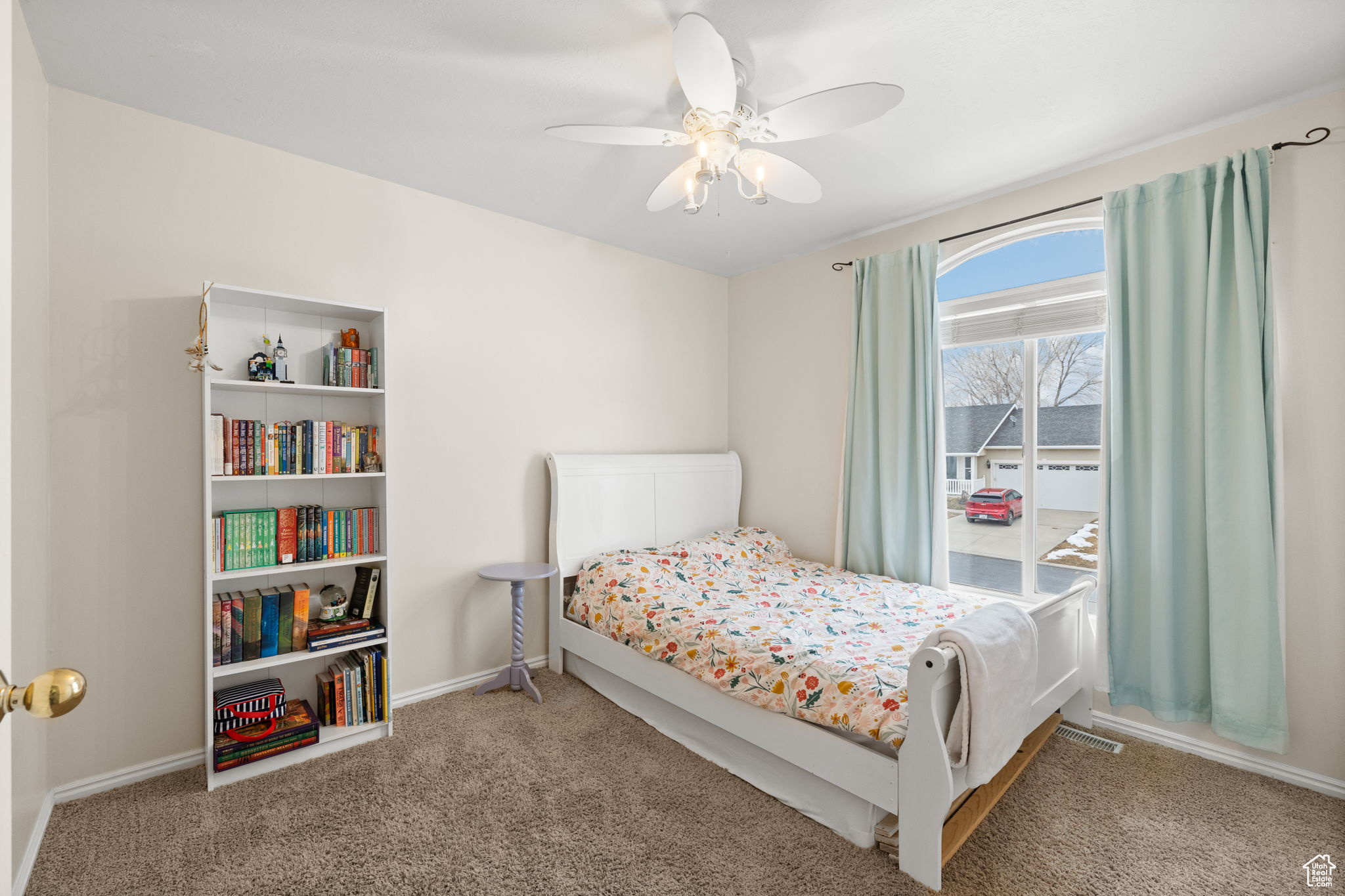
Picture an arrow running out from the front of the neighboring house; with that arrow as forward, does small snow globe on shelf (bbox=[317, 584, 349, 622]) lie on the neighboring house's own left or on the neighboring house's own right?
on the neighboring house's own right

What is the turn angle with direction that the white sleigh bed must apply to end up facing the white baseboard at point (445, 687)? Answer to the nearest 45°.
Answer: approximately 135° to its right

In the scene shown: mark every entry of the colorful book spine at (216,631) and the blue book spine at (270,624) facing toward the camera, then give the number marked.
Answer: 2

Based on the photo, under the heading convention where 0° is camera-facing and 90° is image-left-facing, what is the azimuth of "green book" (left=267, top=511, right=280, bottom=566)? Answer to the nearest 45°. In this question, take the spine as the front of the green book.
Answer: approximately 0°
